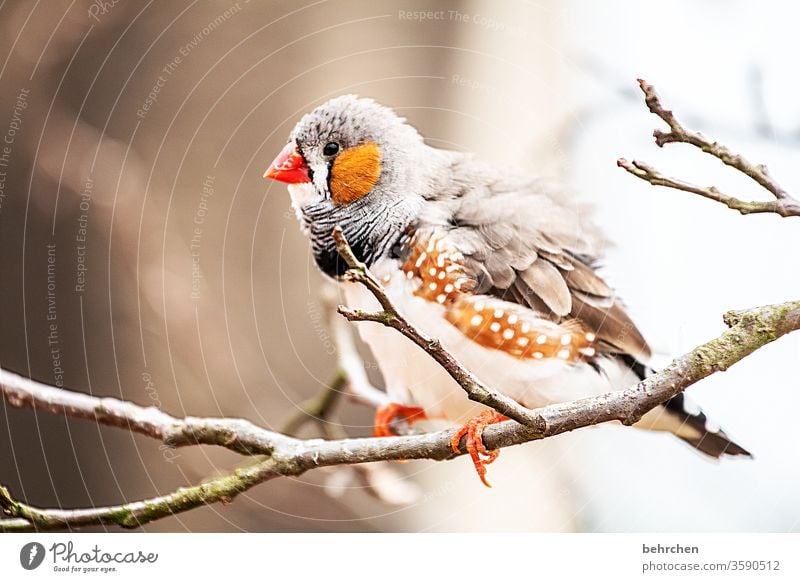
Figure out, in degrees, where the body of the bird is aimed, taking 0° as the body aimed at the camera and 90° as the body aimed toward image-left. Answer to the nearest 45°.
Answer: approximately 90°
